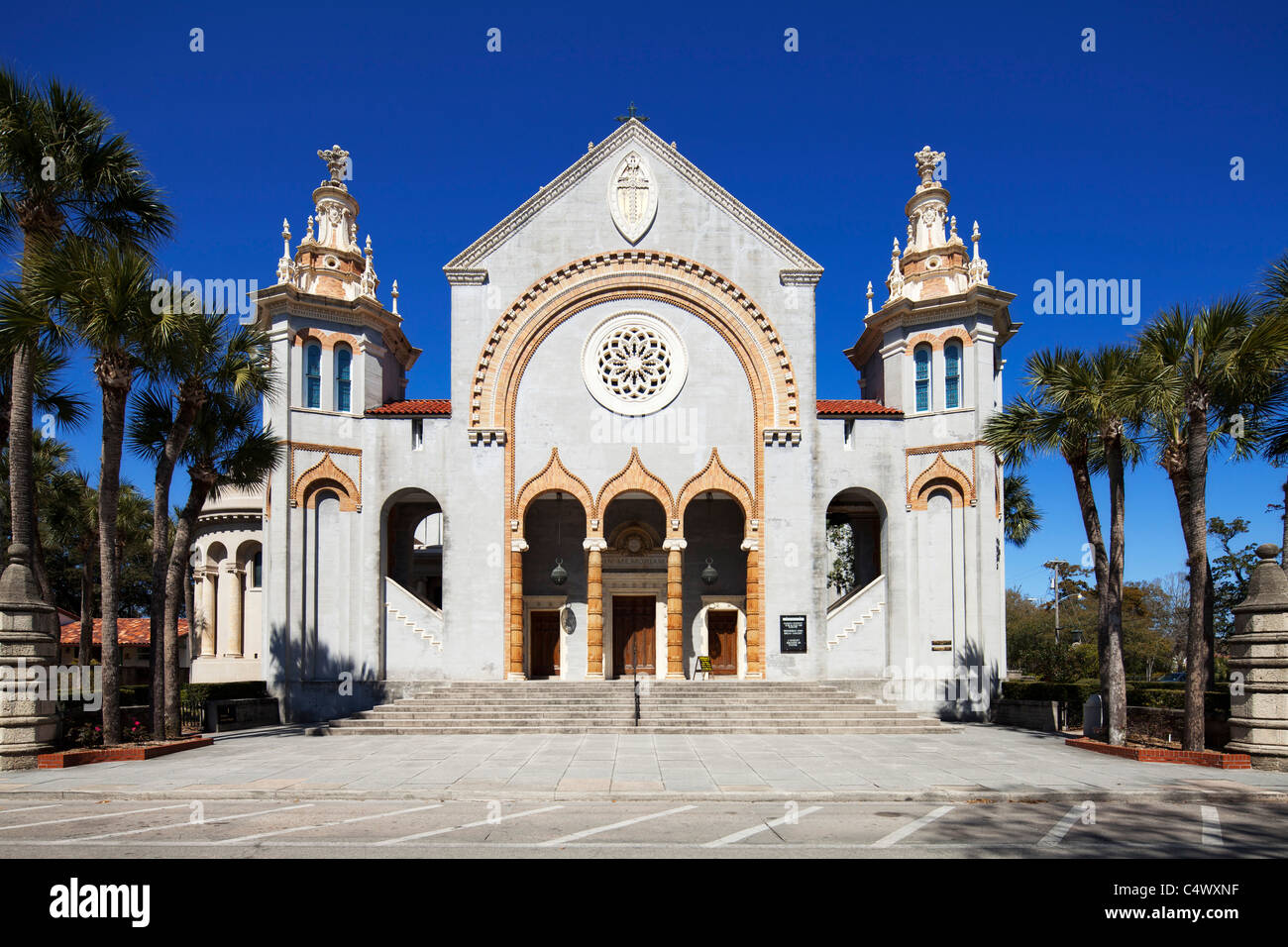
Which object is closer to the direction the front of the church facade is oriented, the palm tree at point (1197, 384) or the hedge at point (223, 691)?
the palm tree

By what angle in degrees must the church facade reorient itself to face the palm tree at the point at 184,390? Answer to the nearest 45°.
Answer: approximately 45° to its right

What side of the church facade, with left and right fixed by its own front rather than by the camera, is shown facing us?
front

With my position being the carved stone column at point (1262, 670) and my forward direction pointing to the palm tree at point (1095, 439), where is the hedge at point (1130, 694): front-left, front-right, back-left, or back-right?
front-right

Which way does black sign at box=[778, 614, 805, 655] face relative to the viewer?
toward the camera

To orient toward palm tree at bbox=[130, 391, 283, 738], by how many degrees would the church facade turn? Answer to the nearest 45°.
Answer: approximately 45° to its right
